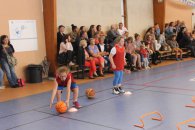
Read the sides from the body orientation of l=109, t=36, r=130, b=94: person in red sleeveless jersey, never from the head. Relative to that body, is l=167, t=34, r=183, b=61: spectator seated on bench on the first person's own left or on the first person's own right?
on the first person's own left

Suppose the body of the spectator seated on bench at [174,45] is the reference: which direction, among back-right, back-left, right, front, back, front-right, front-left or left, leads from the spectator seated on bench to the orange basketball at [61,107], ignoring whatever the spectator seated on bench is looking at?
front-right

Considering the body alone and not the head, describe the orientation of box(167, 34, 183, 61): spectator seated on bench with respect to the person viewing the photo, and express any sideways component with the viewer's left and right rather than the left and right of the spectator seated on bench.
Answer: facing the viewer and to the right of the viewer

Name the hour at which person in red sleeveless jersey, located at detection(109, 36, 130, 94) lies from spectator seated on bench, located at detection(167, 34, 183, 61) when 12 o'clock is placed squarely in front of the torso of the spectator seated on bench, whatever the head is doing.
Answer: The person in red sleeveless jersey is roughly at 2 o'clock from the spectator seated on bench.
